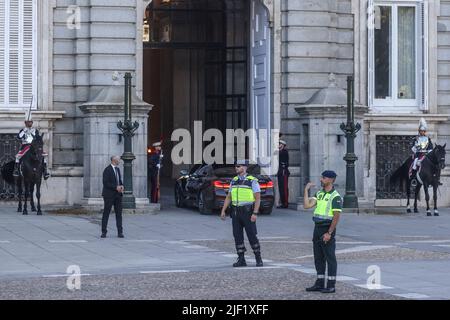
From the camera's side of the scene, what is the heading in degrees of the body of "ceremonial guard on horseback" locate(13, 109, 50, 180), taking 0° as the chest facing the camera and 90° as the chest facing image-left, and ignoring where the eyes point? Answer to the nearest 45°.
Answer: approximately 315°

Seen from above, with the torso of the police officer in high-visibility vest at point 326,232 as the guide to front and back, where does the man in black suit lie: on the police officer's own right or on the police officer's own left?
on the police officer's own right

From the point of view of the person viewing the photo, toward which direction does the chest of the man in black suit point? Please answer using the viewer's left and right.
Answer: facing the viewer and to the right of the viewer

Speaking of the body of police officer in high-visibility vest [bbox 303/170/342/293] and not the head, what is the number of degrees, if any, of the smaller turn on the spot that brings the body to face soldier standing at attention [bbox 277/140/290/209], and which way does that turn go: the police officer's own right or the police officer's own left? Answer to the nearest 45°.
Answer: approximately 135° to the police officer's own right

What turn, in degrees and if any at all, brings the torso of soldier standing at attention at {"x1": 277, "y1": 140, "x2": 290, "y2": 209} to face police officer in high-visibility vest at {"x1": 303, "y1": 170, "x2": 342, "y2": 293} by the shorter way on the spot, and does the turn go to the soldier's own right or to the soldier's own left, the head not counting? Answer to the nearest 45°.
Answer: approximately 45° to the soldier's own left

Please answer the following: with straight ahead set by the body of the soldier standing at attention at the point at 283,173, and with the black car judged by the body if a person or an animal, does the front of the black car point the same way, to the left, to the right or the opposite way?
to the right

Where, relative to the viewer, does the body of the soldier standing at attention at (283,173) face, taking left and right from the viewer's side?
facing the viewer and to the left of the viewer

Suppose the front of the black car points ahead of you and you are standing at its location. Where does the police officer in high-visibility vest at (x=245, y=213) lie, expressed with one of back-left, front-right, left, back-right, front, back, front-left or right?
back-left

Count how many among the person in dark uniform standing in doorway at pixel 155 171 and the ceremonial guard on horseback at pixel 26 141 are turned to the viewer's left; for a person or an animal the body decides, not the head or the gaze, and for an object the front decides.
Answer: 0

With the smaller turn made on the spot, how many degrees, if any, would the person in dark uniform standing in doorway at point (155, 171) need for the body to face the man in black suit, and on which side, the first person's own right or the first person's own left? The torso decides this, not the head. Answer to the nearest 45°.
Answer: approximately 45° to the first person's own right

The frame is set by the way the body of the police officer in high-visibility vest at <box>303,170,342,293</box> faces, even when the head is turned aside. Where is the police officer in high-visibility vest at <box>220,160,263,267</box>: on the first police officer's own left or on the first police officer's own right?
on the first police officer's own right

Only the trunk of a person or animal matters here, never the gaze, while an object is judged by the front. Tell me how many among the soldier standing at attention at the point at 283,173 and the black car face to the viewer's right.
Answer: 0
